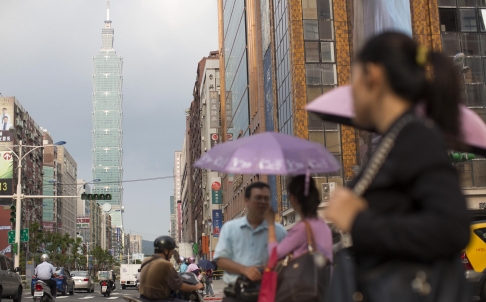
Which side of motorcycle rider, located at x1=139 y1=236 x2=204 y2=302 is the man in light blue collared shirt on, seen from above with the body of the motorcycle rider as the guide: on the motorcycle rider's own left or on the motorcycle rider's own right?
on the motorcycle rider's own right

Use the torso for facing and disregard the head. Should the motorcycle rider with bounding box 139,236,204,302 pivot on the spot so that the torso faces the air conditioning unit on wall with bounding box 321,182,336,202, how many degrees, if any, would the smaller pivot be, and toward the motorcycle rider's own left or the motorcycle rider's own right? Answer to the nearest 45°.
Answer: approximately 45° to the motorcycle rider's own left

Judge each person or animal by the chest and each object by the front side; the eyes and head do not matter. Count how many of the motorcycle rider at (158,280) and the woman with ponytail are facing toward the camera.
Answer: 0

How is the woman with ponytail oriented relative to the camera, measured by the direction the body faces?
to the viewer's left

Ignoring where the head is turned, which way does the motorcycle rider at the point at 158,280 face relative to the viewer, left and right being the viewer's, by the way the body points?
facing away from the viewer and to the right of the viewer

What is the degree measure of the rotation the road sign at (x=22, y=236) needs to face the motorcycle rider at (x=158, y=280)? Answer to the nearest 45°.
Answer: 0° — it already faces them

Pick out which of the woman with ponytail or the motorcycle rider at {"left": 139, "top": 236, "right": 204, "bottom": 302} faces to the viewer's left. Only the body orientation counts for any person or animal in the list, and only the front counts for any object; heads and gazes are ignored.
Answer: the woman with ponytail

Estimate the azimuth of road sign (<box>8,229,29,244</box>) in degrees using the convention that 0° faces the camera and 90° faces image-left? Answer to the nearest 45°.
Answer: approximately 0°

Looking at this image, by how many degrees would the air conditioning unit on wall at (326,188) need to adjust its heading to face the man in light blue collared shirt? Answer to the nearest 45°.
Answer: approximately 45° to its left

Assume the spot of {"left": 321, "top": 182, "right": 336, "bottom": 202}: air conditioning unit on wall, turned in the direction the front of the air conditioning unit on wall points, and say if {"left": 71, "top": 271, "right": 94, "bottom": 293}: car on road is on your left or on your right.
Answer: on your right

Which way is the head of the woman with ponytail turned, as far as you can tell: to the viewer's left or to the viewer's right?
to the viewer's left

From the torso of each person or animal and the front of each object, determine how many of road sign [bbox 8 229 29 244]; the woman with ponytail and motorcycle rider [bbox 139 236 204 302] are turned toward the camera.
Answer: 1

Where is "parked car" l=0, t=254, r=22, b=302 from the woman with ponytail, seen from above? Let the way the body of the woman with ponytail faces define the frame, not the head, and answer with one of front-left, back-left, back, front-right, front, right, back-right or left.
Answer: front-right
